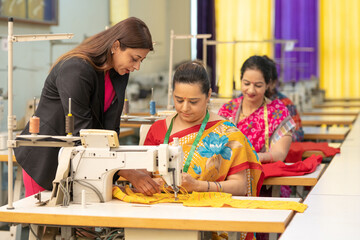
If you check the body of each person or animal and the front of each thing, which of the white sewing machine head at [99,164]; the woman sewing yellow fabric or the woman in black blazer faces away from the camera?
the white sewing machine head

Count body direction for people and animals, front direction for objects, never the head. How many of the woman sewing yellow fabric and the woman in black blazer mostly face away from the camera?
0

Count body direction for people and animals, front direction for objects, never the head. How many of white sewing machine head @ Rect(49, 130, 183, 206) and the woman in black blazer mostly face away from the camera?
1

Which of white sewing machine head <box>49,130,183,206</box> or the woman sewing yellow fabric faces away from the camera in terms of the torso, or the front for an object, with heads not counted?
the white sewing machine head

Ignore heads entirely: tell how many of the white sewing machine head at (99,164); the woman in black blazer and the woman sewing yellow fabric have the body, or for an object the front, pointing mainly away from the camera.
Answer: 1

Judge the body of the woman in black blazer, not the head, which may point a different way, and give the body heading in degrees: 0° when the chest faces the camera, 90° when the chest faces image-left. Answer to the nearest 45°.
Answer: approximately 315°

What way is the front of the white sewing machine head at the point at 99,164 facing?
away from the camera

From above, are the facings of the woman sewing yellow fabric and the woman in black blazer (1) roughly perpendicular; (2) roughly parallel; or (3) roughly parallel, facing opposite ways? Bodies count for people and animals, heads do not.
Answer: roughly perpendicular

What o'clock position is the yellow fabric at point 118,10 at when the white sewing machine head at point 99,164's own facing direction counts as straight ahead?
The yellow fabric is roughly at 12 o'clock from the white sewing machine head.

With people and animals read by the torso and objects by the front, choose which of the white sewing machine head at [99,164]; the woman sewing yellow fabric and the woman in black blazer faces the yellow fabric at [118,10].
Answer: the white sewing machine head
